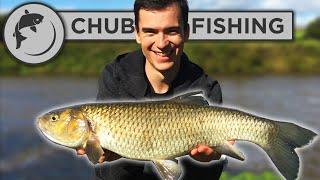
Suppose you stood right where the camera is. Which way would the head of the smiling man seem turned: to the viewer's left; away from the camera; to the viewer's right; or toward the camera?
toward the camera

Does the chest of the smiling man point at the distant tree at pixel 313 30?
no
